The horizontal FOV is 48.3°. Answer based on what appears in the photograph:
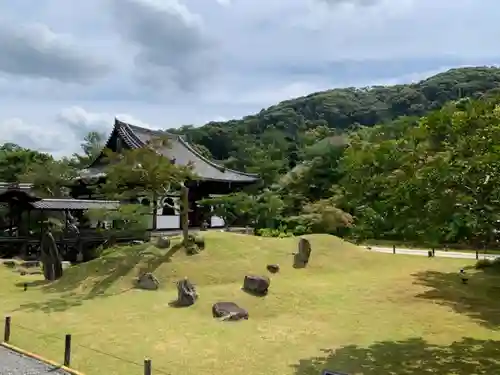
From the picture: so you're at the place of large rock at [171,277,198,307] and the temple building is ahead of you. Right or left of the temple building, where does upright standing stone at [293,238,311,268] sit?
right

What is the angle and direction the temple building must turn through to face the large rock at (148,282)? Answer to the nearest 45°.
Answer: approximately 45° to its right

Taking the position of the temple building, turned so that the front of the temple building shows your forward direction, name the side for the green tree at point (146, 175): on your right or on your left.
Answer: on your right

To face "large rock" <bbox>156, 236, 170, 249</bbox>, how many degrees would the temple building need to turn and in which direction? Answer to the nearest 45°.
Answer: approximately 45° to its right

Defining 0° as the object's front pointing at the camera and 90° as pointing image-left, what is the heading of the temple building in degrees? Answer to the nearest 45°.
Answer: approximately 315°
